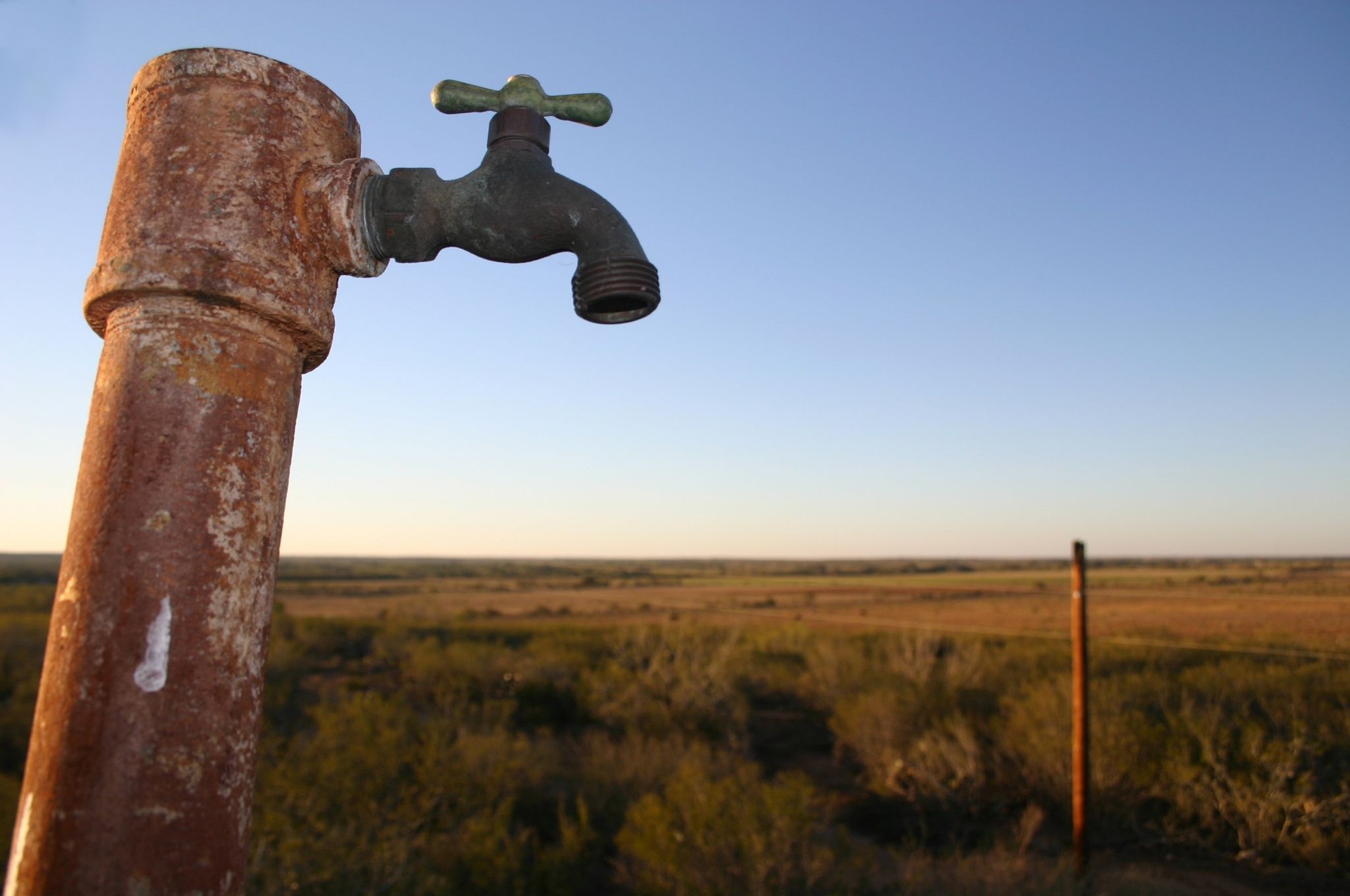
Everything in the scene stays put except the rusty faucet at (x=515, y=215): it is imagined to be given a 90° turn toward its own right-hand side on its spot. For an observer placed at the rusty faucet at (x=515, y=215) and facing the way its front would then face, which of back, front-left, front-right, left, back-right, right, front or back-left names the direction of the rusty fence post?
back-left

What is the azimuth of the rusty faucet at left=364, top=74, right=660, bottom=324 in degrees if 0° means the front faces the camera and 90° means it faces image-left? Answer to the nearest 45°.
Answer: approximately 270°

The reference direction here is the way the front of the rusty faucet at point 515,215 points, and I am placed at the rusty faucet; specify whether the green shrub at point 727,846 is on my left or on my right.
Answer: on my left
